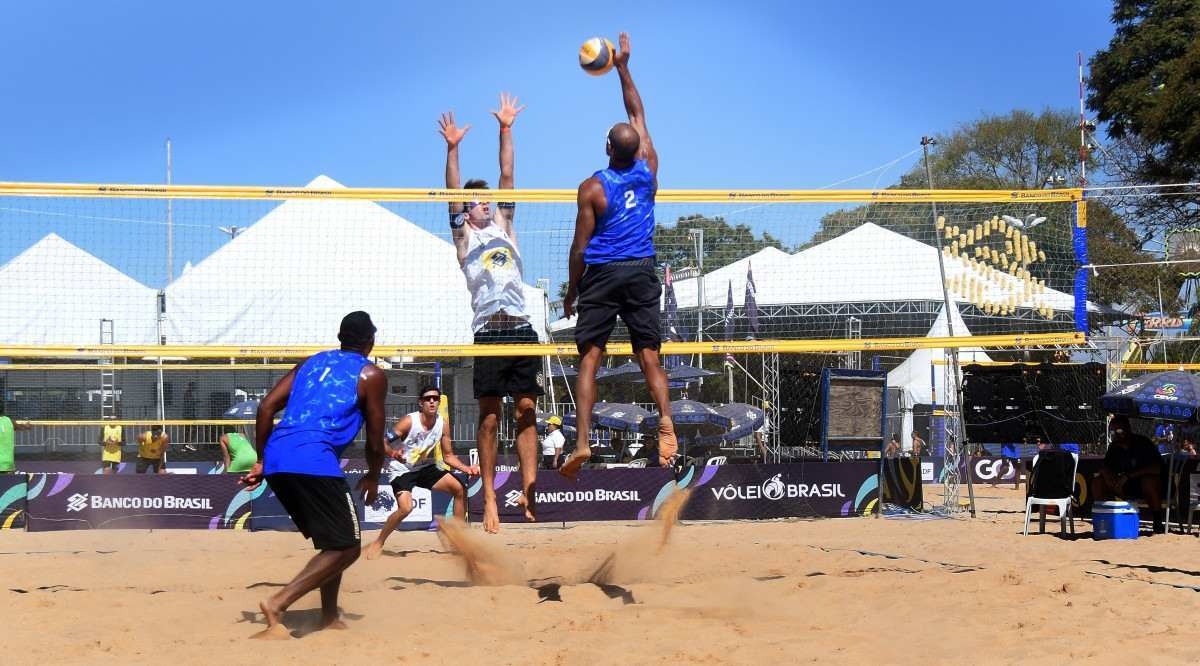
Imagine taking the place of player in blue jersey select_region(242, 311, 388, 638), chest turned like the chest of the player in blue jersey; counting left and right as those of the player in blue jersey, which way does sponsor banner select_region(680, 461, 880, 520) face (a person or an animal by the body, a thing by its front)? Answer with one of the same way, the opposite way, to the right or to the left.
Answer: the opposite way

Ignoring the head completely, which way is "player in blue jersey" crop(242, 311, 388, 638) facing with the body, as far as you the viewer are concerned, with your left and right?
facing away from the viewer and to the right of the viewer

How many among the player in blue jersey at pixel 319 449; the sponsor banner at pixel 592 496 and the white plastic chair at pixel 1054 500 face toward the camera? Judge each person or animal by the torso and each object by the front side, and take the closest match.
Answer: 2

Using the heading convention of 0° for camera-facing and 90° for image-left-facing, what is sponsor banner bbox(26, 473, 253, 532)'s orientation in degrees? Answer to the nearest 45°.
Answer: approximately 0°

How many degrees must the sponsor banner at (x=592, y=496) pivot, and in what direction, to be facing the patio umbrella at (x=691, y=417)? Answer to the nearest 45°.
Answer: approximately 180°

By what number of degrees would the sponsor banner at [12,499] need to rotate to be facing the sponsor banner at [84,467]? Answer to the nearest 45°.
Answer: approximately 180°

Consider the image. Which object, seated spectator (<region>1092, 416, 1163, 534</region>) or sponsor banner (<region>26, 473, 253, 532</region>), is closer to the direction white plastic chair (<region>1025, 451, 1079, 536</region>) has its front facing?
the sponsor banner

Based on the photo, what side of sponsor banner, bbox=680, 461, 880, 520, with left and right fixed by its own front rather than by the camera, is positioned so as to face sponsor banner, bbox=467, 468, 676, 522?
right

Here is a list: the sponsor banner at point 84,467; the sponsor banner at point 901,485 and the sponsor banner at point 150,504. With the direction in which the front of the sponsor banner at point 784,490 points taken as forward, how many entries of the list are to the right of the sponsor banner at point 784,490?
2

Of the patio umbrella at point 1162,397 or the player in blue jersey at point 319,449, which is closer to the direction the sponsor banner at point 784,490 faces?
the player in blue jersey

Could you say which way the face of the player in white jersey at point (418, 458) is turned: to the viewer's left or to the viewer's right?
to the viewer's right
